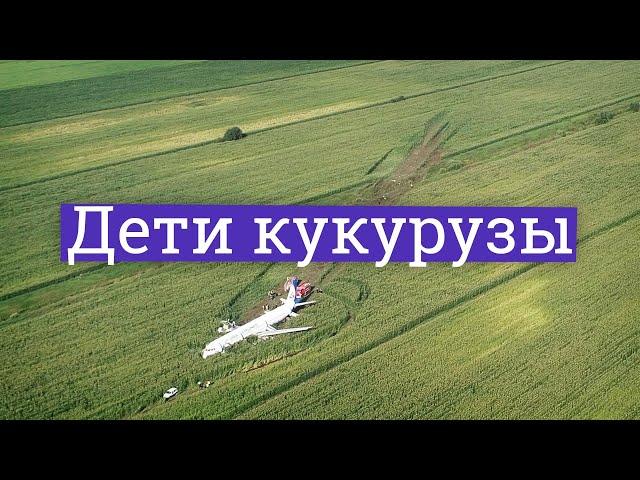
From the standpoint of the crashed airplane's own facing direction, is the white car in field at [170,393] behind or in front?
in front

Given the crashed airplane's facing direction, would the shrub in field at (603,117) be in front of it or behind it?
behind

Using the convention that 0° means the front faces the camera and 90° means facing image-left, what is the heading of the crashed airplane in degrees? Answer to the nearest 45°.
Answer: approximately 45°

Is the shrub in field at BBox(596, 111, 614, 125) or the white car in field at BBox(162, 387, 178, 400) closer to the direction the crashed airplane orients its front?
the white car in field
